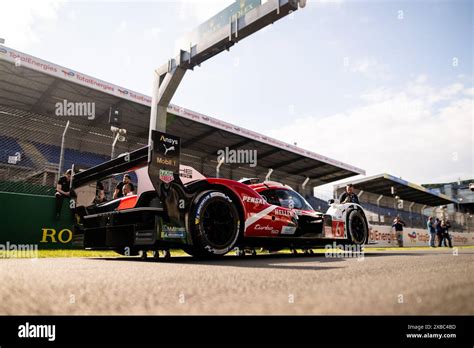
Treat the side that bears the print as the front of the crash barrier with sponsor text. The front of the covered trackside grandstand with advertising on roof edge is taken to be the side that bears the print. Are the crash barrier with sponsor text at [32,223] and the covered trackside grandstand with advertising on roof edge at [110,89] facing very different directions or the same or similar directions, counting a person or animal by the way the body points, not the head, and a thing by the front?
same or similar directions

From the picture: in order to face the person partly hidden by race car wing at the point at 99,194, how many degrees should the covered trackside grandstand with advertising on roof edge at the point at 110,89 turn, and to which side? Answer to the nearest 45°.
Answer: approximately 45° to its right

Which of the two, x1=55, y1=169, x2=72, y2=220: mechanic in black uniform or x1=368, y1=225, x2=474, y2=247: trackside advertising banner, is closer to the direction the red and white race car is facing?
the trackside advertising banner

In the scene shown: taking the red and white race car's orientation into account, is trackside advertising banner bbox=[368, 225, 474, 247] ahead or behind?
ahead

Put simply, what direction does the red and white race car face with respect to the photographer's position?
facing away from the viewer and to the right of the viewer

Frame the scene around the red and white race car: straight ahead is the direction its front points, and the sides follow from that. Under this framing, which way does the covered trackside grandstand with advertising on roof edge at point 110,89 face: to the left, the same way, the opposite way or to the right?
to the right

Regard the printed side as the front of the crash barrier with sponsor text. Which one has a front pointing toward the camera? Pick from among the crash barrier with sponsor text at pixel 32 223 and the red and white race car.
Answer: the crash barrier with sponsor text

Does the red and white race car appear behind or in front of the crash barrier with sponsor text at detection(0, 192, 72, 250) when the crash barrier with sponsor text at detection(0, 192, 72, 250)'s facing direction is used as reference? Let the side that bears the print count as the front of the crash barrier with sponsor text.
in front

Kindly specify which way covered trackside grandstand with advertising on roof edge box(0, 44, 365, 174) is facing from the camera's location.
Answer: facing the viewer and to the right of the viewer

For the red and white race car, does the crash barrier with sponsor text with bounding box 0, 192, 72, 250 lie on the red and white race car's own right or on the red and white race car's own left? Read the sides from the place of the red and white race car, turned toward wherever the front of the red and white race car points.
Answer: on the red and white race car's own left

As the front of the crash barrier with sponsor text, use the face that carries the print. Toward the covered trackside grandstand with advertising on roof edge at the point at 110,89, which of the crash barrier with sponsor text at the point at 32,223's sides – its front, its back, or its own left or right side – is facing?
back

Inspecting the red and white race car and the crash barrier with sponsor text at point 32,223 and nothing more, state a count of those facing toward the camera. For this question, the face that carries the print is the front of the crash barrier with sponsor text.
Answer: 1

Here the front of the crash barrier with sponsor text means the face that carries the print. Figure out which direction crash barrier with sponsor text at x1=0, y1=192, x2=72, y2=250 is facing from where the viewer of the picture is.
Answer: facing the viewer
